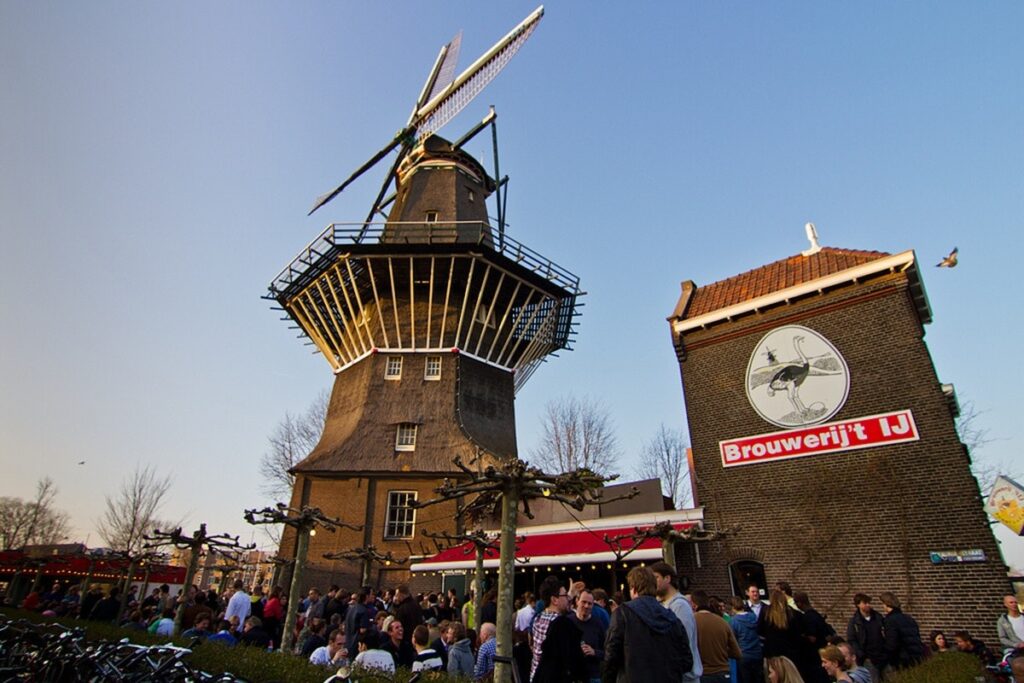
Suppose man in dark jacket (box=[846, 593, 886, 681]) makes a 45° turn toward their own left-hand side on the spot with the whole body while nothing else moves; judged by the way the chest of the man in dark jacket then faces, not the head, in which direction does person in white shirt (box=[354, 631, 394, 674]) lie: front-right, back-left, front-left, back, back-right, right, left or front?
back-right

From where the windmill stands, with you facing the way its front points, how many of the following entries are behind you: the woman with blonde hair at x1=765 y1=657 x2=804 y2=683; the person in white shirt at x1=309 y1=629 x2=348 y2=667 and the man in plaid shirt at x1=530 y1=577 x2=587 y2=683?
0

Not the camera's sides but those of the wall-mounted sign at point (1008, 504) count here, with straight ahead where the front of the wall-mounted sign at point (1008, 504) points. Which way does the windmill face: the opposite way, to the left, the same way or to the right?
the same way

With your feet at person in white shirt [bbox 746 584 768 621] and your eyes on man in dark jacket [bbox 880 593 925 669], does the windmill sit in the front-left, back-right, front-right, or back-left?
back-left

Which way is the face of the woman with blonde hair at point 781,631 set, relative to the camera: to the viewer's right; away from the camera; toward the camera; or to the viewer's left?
away from the camera

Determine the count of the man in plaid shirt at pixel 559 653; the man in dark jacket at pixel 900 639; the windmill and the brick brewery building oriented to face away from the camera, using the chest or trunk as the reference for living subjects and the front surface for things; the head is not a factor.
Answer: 0

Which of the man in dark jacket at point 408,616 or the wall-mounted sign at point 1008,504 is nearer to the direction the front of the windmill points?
the man in dark jacket

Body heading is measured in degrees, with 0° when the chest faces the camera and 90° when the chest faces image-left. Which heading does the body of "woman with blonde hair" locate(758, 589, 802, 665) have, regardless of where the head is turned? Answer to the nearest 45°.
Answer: approximately 180°

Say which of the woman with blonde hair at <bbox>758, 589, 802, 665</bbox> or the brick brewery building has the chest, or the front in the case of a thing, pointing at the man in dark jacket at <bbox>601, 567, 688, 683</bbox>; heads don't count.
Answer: the brick brewery building

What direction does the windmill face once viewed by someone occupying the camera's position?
facing the viewer and to the left of the viewer

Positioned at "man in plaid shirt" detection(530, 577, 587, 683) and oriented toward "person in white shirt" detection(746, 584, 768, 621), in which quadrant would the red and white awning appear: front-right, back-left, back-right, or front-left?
front-left

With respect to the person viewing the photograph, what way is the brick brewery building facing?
facing the viewer

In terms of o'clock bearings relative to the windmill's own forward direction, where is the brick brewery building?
The brick brewery building is roughly at 9 o'clock from the windmill.
